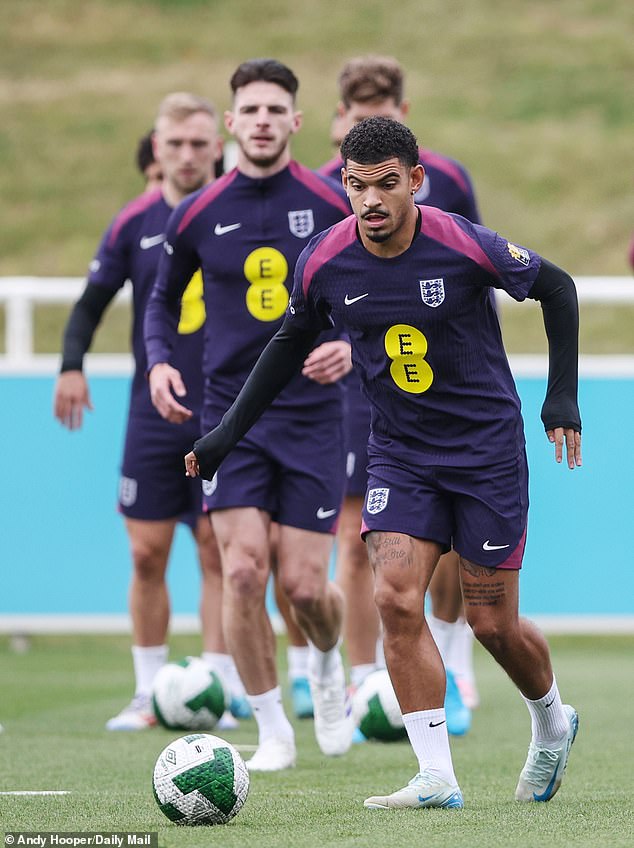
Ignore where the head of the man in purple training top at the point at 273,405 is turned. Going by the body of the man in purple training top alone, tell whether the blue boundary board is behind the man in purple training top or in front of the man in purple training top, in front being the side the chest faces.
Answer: behind

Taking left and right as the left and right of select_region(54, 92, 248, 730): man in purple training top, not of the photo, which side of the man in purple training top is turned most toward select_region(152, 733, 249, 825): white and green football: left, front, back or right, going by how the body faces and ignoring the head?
front

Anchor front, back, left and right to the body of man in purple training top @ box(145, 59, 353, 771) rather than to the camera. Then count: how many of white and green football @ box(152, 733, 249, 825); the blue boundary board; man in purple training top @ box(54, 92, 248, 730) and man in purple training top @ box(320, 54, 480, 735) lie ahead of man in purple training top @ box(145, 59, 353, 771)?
1

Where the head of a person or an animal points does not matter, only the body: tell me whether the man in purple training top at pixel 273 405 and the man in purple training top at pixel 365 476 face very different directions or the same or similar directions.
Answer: same or similar directions

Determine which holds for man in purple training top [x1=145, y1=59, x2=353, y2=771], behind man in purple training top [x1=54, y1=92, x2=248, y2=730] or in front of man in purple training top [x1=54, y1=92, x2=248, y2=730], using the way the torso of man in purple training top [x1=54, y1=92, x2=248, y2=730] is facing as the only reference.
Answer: in front

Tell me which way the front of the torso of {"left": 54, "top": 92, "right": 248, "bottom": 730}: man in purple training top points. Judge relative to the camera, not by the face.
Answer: toward the camera

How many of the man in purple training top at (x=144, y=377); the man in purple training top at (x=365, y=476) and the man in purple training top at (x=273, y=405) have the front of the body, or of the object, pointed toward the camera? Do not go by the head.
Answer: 3

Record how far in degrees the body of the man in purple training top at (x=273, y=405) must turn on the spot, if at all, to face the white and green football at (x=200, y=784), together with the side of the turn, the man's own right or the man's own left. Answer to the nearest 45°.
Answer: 0° — they already face it

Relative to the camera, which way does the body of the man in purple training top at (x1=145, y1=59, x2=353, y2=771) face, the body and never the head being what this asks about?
toward the camera

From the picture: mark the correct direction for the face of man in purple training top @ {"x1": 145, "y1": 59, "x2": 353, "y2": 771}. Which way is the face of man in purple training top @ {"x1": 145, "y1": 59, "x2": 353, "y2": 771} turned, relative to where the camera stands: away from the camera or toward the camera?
toward the camera
